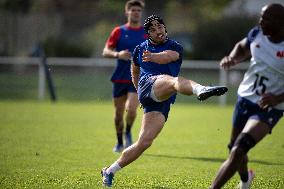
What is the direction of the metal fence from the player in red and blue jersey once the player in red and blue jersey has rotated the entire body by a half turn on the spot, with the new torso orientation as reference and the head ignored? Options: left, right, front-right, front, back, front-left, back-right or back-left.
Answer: front

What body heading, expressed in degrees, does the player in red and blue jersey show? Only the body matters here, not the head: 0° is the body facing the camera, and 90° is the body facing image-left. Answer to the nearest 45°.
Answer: approximately 0°
